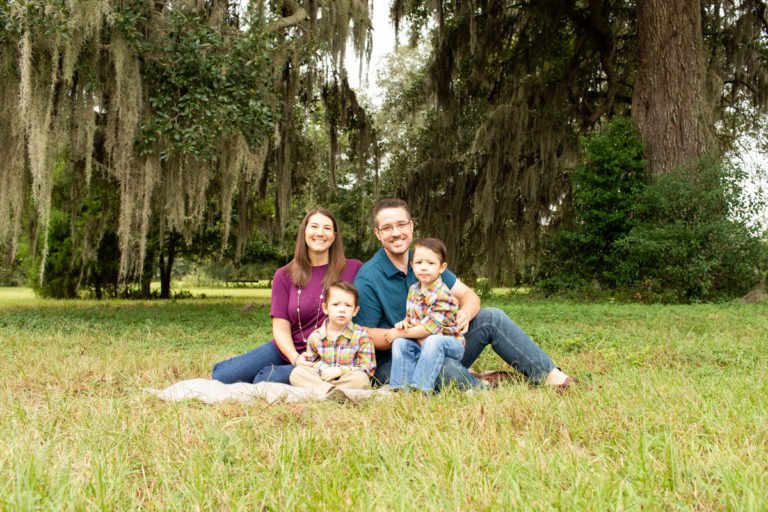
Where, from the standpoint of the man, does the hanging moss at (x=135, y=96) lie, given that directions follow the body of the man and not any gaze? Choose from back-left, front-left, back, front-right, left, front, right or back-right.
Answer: back

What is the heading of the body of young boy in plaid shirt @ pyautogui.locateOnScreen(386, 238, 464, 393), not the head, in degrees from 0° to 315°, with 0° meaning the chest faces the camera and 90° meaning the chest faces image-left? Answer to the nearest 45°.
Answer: approximately 45°

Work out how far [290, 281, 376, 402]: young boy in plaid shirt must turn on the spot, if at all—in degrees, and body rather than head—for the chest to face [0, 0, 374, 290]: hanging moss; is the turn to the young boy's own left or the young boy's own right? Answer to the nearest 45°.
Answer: approximately 135° to the young boy's own right

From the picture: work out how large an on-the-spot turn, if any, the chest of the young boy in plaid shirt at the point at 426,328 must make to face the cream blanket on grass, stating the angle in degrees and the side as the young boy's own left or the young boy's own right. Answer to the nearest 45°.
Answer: approximately 45° to the young boy's own right

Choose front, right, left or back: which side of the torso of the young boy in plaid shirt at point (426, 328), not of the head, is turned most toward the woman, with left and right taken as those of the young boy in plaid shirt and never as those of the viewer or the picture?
right

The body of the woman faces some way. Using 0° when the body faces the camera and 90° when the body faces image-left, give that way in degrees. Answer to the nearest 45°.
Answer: approximately 0°

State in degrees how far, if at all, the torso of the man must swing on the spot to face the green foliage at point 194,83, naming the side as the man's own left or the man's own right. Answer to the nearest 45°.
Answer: approximately 180°

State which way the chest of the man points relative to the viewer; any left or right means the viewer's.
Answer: facing the viewer and to the right of the viewer

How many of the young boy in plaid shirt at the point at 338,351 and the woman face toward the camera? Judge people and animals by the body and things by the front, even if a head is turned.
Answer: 2
